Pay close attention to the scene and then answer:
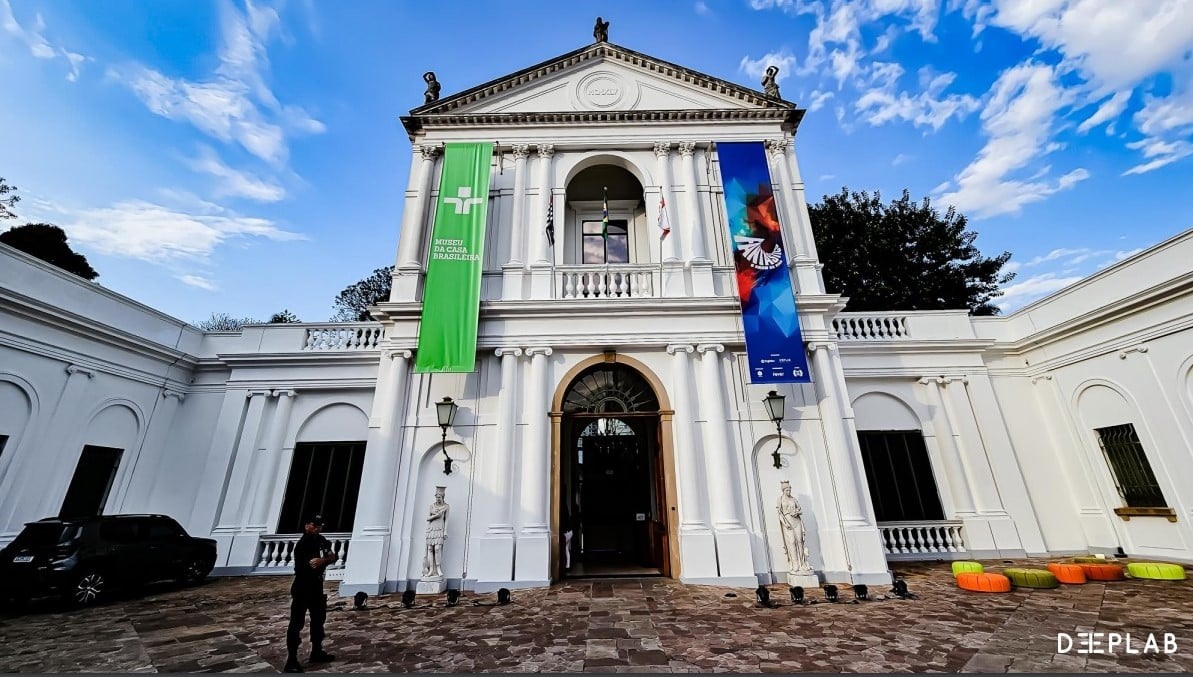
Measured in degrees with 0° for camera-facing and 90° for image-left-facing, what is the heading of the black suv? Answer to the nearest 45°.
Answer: approximately 225°

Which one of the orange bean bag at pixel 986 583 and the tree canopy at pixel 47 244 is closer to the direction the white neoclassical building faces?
the orange bean bag

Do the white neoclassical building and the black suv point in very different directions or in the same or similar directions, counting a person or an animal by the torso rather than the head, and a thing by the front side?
very different directions

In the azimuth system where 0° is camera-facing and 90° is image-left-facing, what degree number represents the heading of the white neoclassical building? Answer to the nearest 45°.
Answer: approximately 0°
